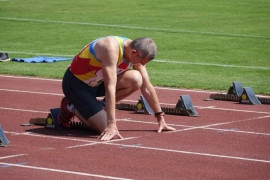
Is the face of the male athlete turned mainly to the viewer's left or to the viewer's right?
to the viewer's right

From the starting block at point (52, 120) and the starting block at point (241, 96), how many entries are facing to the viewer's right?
2

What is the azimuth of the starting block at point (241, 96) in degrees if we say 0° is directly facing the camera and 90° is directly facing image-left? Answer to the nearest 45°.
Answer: approximately 270°

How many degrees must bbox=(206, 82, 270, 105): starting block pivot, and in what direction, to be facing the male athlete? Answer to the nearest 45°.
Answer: approximately 135° to its right

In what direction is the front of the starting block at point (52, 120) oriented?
to the viewer's right

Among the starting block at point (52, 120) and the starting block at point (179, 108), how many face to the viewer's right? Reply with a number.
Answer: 2

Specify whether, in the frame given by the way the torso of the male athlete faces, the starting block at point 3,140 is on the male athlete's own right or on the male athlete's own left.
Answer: on the male athlete's own right

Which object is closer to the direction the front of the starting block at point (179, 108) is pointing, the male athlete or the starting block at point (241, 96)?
the starting block

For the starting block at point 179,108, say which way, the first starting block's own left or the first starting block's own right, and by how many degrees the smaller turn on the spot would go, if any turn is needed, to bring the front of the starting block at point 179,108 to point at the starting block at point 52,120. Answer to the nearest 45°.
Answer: approximately 135° to the first starting block's own right

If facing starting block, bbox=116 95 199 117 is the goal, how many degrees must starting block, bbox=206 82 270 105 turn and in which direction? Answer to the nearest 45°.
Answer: approximately 135° to its right

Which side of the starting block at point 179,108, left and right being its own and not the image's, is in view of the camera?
right
